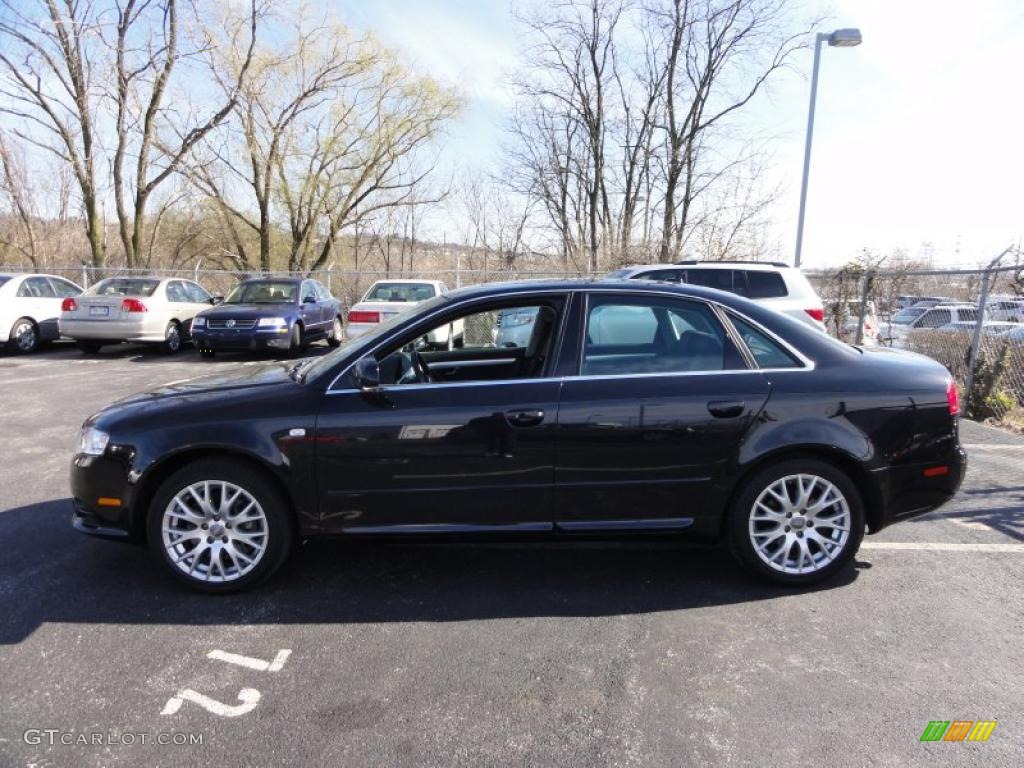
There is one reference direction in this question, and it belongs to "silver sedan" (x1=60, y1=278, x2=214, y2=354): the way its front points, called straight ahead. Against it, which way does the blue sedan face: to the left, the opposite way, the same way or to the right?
the opposite way

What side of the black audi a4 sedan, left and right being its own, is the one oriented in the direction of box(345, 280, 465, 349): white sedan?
right

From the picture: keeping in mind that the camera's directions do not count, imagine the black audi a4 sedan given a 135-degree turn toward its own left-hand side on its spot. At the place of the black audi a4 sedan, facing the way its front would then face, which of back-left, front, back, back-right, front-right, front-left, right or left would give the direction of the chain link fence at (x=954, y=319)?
left

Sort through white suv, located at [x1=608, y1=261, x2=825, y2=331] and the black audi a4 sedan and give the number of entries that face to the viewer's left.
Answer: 2

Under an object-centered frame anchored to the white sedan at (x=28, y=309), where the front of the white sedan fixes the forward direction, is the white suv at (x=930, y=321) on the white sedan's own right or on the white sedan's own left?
on the white sedan's own right

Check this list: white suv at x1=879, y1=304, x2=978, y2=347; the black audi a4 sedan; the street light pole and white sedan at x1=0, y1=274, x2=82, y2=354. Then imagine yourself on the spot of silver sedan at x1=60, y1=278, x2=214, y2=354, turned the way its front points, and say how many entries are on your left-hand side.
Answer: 1

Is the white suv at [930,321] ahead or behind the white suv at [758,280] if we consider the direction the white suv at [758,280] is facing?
behind

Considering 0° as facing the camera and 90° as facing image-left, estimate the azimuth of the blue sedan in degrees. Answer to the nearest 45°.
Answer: approximately 45°

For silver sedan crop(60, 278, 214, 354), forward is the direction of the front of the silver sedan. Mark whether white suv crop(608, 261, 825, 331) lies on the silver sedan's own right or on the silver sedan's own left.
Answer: on the silver sedan's own right

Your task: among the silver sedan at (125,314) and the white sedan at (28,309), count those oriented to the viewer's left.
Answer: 0

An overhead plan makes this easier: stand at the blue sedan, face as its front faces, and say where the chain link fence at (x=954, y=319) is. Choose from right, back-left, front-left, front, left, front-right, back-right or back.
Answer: left

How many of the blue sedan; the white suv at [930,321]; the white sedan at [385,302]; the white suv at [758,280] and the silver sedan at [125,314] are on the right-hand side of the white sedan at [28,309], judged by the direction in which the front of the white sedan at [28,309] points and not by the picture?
5

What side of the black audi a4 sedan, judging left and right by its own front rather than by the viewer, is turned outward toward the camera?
left
